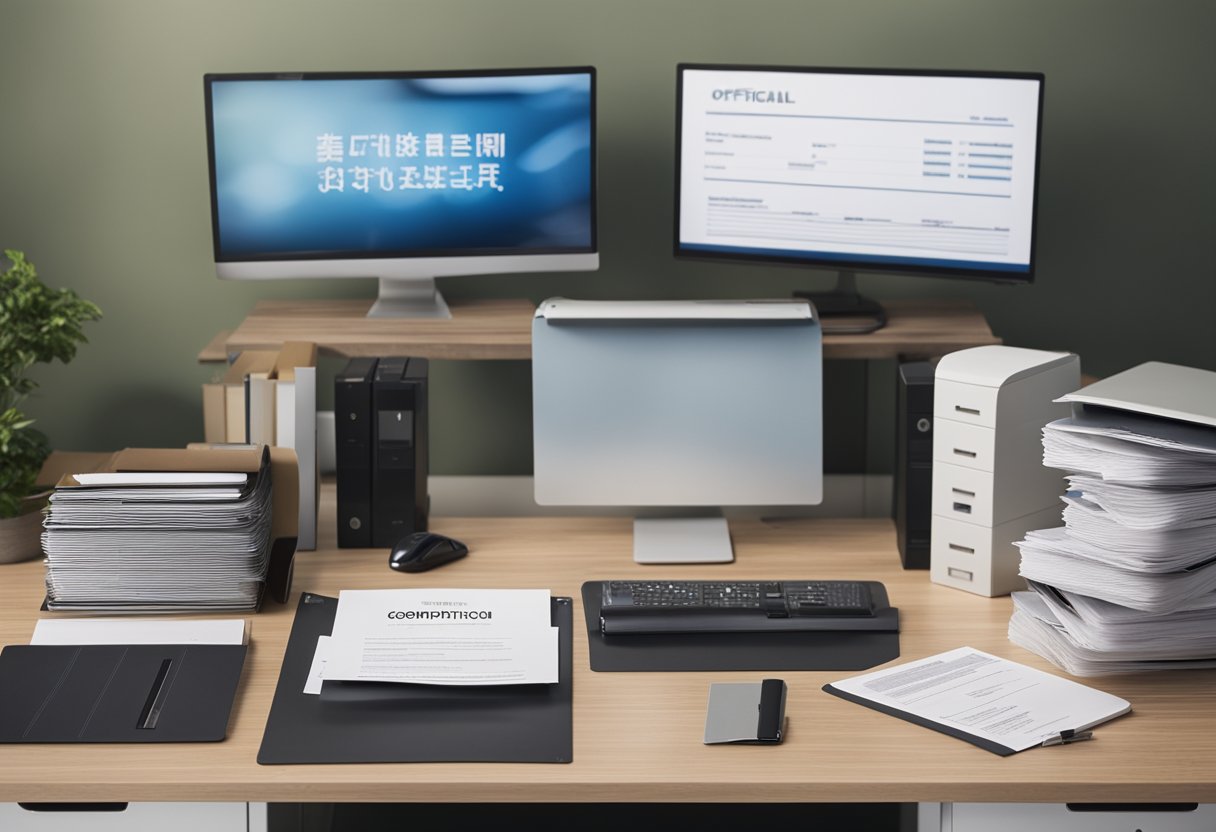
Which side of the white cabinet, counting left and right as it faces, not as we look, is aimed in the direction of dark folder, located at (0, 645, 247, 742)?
right

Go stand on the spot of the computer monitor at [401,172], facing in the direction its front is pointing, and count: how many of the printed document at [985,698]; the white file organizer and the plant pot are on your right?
1

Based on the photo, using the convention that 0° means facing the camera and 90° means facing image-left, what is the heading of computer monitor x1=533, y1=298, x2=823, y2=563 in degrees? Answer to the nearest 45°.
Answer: approximately 0°

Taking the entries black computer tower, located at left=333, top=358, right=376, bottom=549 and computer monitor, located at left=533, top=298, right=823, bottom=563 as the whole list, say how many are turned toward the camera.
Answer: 2

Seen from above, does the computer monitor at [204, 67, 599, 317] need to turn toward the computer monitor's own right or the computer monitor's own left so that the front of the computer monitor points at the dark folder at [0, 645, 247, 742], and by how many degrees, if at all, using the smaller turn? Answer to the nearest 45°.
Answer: approximately 45° to the computer monitor's own right

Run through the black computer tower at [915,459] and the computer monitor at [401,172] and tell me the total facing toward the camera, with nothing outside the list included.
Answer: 2

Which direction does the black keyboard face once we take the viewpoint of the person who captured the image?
facing the viewer

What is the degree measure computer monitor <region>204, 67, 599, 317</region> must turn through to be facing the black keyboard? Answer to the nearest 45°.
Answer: approximately 45° to its left

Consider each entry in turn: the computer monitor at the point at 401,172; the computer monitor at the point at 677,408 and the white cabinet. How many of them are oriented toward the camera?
3

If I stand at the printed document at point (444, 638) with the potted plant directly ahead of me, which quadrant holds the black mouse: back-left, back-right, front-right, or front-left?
front-right

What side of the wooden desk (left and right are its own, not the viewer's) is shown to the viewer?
front

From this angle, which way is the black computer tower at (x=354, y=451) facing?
toward the camera

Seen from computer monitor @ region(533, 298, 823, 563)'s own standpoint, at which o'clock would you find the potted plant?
The potted plant is roughly at 3 o'clock from the computer monitor.

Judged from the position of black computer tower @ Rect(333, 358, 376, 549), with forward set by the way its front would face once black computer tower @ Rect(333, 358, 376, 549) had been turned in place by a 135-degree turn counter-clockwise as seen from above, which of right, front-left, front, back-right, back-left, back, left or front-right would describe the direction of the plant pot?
back-left
